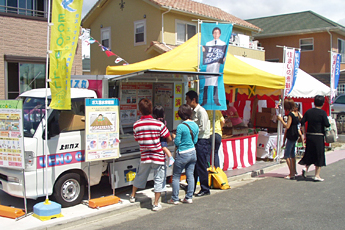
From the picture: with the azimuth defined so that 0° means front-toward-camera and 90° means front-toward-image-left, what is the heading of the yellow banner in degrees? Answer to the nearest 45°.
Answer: approximately 0°

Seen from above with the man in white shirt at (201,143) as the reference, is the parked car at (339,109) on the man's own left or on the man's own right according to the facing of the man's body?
on the man's own right

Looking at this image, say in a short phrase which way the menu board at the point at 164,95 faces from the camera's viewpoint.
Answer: facing the viewer

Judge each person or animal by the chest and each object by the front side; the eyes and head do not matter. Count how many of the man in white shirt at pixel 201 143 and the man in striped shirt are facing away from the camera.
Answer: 1

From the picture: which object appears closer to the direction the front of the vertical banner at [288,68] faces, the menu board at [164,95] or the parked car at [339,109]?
the menu board

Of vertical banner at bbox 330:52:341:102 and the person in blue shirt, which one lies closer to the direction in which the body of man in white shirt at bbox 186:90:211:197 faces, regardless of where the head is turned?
the person in blue shirt

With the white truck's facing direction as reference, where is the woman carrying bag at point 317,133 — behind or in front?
behind

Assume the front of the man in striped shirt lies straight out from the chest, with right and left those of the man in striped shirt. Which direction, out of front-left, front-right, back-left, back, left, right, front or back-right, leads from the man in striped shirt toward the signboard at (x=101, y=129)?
left

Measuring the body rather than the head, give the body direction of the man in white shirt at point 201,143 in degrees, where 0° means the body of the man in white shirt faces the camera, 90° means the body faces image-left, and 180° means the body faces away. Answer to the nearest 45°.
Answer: approximately 90°

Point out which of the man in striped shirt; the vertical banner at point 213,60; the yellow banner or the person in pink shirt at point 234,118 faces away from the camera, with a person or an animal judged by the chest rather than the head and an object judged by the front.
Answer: the man in striped shirt

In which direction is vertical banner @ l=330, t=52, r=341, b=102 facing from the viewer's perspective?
toward the camera

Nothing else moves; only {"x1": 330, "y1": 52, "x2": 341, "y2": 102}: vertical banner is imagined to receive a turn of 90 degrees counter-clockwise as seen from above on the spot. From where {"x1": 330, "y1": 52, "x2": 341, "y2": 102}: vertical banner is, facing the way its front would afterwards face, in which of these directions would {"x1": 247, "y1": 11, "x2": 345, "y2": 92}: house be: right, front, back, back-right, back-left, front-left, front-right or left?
left

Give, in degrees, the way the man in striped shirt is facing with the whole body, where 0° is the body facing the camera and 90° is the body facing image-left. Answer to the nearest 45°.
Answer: approximately 180°

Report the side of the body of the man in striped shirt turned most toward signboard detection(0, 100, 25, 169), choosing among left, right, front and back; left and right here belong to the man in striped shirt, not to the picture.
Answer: left

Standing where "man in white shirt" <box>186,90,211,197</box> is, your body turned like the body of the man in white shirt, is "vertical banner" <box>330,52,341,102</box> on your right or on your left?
on your right
